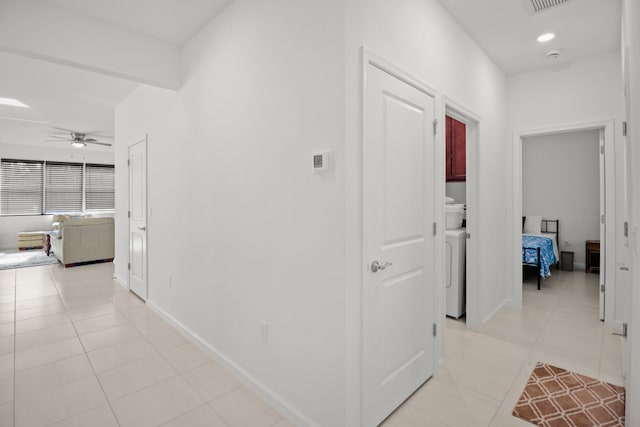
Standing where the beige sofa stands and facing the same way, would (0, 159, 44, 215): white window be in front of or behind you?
in front

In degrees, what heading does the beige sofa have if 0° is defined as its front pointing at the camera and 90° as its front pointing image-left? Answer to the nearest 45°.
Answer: approximately 135°

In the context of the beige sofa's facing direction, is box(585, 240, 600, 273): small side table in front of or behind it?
behind

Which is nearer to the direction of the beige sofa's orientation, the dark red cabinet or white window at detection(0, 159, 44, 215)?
the white window

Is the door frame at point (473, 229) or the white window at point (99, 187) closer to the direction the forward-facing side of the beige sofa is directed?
the white window

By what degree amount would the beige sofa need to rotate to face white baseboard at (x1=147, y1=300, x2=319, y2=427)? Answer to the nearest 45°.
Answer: approximately 135° to its left

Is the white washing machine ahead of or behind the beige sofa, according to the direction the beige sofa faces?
behind

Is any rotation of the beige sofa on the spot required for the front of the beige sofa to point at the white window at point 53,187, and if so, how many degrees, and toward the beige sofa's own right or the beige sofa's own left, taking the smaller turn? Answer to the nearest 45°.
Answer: approximately 45° to the beige sofa's own right

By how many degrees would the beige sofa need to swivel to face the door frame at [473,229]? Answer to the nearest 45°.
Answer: approximately 180°

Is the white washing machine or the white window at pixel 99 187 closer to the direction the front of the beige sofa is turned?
the white window
